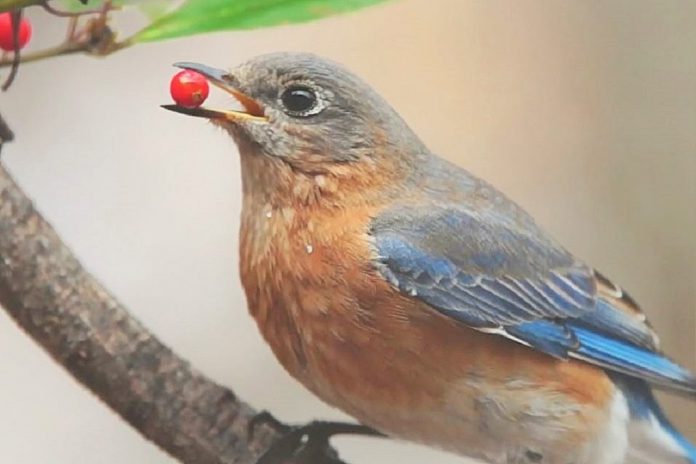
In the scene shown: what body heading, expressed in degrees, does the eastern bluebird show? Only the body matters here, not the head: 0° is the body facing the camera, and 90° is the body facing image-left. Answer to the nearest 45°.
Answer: approximately 90°
